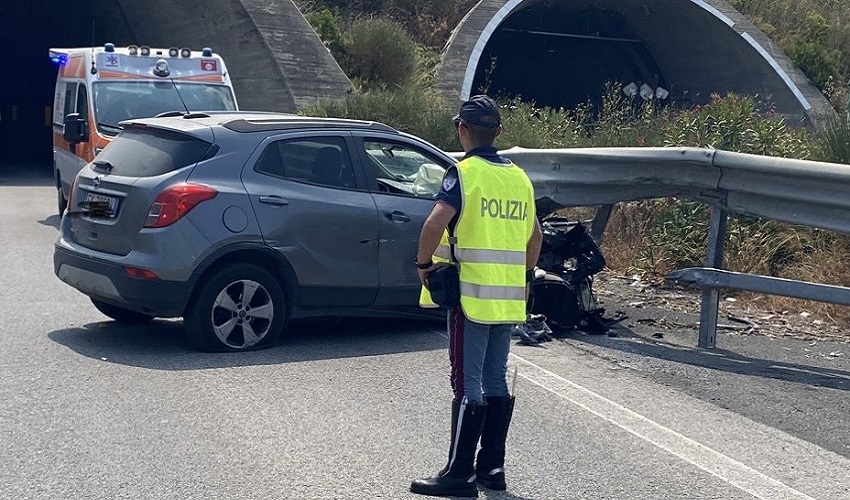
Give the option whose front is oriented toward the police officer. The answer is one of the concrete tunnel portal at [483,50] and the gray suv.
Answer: the concrete tunnel portal

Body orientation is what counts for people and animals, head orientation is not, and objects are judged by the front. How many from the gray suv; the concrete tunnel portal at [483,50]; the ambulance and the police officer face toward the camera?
2

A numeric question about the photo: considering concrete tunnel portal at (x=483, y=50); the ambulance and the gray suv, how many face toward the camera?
2

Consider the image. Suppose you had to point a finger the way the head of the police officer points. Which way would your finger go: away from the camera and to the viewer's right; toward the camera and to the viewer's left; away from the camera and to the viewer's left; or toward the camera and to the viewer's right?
away from the camera and to the viewer's left

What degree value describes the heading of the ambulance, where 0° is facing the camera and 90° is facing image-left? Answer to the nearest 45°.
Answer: approximately 0°

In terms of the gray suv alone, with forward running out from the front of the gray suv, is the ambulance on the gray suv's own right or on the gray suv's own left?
on the gray suv's own left

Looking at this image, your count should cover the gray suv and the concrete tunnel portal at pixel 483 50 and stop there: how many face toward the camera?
1

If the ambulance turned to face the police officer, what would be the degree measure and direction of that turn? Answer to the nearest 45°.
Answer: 0° — it already faces them

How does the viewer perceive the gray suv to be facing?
facing away from the viewer and to the right of the viewer

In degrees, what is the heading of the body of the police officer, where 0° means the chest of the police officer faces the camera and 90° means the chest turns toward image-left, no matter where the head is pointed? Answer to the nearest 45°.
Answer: approximately 135°

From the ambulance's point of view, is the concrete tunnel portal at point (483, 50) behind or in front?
behind

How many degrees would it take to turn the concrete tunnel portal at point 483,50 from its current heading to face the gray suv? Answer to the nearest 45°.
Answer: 0° — it already faces it
